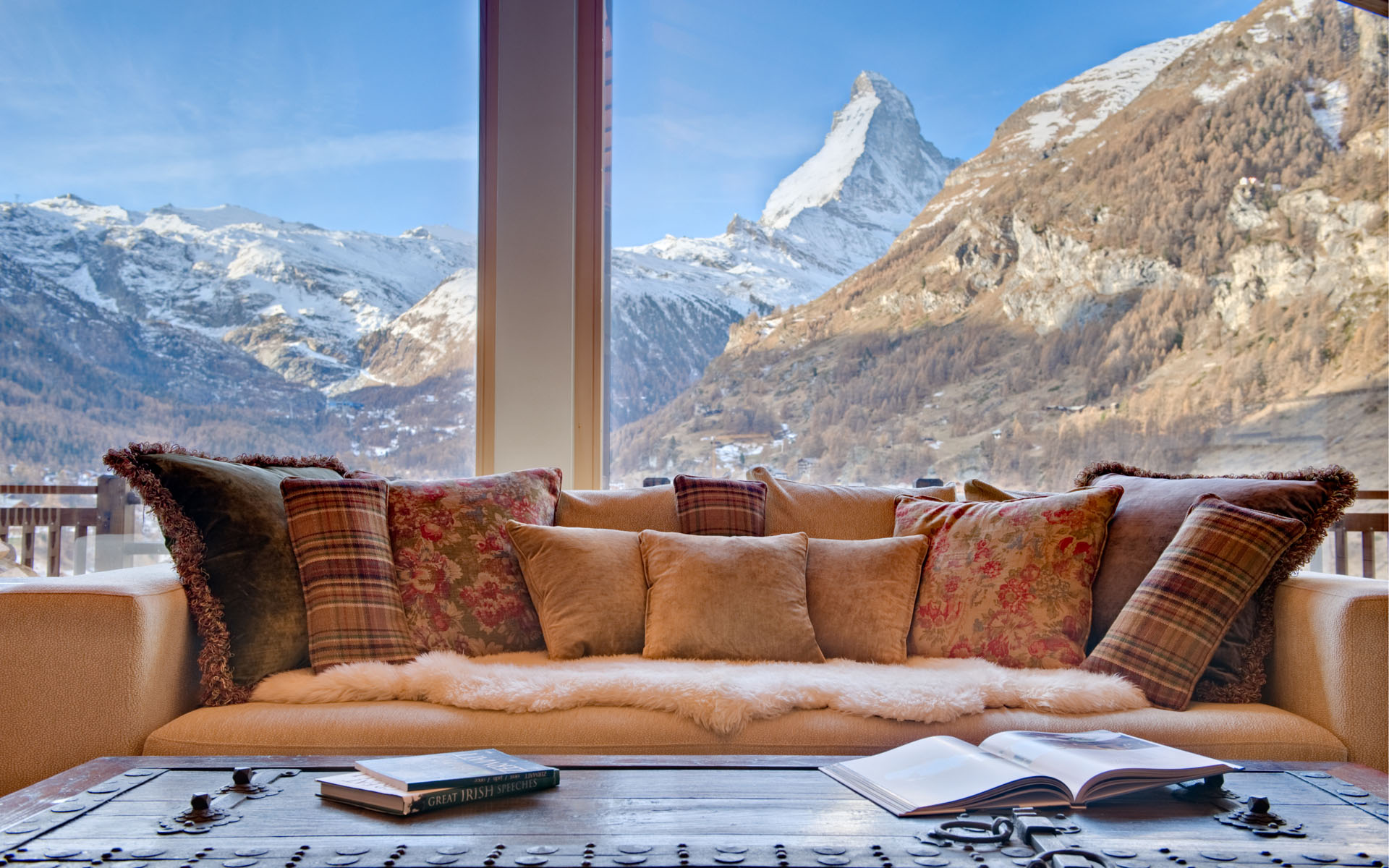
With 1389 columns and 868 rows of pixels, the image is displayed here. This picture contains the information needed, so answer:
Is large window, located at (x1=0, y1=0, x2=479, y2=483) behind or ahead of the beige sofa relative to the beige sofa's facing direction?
behind

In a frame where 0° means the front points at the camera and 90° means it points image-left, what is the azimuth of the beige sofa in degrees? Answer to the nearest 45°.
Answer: approximately 0°

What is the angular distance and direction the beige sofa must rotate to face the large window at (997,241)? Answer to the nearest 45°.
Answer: approximately 135° to its left

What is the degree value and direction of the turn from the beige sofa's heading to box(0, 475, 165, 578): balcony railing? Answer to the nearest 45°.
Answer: approximately 135° to its right
